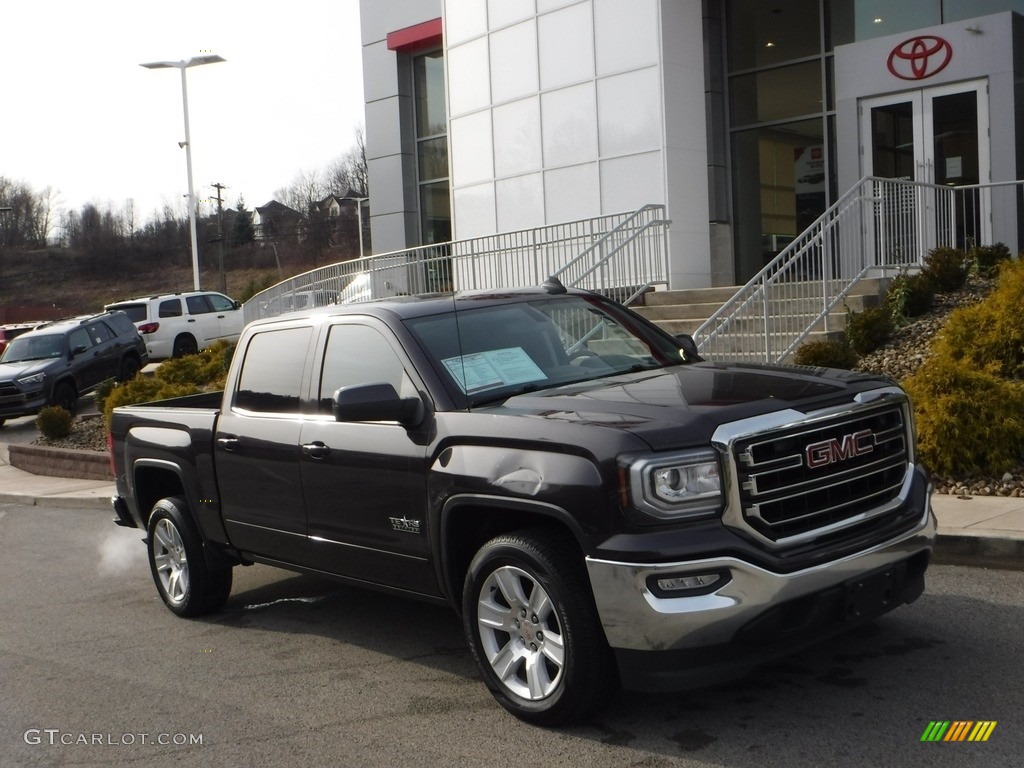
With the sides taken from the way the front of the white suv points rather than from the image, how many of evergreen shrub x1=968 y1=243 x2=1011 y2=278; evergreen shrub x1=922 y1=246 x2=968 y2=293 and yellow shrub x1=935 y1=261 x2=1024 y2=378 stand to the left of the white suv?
0

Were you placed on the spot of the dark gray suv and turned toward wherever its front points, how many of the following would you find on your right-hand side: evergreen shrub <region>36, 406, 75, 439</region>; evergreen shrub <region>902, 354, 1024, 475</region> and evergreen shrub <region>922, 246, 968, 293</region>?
0

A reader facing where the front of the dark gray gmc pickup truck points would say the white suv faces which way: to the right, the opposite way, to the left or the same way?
to the left

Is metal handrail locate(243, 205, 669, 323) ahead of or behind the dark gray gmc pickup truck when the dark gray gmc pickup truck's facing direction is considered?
behind

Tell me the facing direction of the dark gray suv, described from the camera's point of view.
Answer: facing the viewer and to the left of the viewer

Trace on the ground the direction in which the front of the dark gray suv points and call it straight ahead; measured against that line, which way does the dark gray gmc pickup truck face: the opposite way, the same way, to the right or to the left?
to the left

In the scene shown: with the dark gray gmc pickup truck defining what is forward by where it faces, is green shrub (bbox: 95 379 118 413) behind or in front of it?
behind

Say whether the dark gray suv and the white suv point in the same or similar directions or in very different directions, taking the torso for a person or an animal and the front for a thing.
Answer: very different directions

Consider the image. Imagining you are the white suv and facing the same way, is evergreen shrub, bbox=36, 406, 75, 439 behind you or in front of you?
behind

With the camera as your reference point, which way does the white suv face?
facing away from the viewer and to the right of the viewer

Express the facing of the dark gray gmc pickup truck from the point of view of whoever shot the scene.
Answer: facing the viewer and to the right of the viewer

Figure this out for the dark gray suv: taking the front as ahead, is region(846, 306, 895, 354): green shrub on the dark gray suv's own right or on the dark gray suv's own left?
on the dark gray suv's own left

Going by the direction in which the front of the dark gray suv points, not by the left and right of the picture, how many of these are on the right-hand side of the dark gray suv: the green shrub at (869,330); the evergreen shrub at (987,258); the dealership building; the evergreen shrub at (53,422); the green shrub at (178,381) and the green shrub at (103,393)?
0

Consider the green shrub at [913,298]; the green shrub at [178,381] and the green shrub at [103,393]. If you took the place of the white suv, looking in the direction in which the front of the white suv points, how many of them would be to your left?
0
